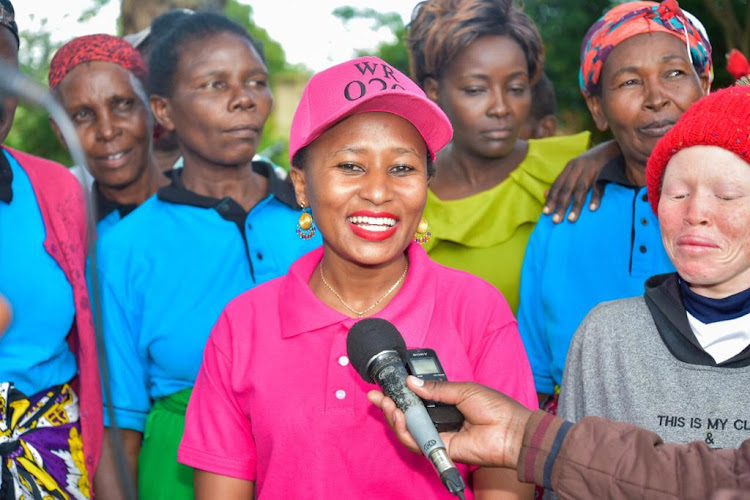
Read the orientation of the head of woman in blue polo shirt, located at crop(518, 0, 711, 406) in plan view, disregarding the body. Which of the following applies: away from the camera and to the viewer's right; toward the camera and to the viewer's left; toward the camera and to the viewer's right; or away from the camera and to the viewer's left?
toward the camera and to the viewer's right

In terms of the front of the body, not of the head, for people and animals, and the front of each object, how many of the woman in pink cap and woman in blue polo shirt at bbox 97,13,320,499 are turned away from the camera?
0

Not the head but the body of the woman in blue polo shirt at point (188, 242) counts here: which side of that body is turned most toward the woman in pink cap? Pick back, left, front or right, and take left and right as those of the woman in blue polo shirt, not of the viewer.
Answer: front

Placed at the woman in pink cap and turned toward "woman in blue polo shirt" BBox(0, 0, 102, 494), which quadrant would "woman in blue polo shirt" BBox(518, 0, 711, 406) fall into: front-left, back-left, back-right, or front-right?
back-right

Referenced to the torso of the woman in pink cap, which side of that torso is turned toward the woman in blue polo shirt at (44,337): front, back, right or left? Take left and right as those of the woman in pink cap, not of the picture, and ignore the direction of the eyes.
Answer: right

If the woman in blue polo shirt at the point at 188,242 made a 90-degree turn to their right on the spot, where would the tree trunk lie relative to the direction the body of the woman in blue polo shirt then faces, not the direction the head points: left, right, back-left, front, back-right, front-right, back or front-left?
back-right

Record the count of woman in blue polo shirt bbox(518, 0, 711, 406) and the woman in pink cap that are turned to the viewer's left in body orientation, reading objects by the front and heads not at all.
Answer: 0

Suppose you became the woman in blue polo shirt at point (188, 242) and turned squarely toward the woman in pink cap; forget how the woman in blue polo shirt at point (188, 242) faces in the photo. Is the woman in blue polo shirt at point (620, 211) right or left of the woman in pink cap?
left

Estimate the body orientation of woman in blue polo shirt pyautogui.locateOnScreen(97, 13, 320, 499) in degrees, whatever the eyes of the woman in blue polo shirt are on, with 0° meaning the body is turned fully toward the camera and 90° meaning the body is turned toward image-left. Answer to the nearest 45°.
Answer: approximately 315°

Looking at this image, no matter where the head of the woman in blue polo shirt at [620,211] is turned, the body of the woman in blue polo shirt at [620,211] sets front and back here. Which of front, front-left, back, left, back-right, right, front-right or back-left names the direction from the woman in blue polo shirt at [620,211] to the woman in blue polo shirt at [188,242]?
back-right

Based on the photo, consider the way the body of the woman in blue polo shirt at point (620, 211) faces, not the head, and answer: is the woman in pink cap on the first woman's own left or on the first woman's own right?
on the first woman's own right
